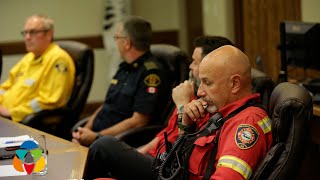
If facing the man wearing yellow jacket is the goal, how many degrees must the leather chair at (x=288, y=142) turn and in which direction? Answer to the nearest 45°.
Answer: approximately 45° to its right

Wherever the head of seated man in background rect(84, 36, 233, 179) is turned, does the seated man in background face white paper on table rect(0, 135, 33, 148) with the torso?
yes

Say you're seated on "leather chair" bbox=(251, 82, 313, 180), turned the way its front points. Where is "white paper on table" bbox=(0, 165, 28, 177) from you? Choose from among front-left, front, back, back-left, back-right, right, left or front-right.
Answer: front

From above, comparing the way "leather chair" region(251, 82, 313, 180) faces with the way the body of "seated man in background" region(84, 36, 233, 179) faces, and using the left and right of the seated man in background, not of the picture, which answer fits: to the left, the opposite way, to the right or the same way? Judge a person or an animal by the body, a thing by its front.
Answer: the same way

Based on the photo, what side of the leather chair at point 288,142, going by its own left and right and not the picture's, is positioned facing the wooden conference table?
front

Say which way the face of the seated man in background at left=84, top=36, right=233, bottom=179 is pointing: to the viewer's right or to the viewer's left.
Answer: to the viewer's left

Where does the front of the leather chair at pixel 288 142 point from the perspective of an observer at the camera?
facing to the left of the viewer

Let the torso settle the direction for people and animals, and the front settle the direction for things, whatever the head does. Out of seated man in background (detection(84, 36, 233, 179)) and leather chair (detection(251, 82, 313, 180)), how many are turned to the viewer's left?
2

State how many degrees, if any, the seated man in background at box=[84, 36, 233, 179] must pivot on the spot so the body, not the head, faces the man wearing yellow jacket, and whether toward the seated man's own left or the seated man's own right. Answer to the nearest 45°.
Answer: approximately 45° to the seated man's own right

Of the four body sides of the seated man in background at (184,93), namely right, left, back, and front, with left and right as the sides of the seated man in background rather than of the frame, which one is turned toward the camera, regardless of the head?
left

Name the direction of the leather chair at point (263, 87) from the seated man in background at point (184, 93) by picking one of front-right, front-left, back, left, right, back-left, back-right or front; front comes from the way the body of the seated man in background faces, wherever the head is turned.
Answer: back-left
